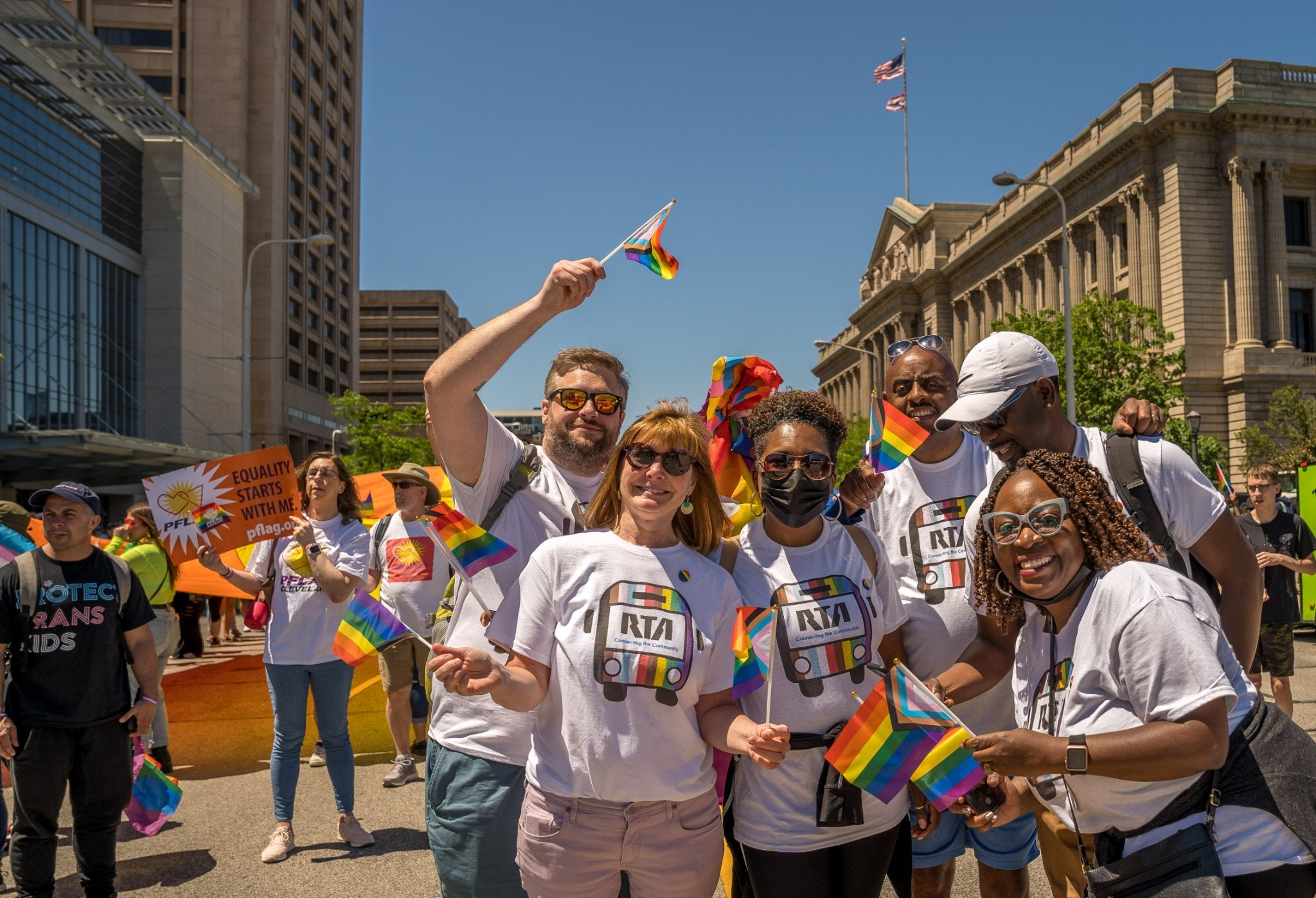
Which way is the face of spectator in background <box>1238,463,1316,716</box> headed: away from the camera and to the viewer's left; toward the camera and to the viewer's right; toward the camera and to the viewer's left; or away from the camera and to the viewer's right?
toward the camera and to the viewer's left

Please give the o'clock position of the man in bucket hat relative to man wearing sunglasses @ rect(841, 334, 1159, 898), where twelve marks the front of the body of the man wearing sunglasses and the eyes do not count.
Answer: The man in bucket hat is roughly at 4 o'clock from the man wearing sunglasses.

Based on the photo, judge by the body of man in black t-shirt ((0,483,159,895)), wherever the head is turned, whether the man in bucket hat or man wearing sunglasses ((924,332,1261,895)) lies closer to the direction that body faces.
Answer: the man wearing sunglasses

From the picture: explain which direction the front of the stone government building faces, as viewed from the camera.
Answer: facing the viewer and to the left of the viewer

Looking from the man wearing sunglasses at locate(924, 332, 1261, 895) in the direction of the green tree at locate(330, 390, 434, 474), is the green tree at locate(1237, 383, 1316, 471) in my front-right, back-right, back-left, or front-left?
front-right

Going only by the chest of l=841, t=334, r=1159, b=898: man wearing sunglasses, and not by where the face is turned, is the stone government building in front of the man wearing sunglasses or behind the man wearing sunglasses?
behind

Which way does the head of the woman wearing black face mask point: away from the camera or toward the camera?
toward the camera

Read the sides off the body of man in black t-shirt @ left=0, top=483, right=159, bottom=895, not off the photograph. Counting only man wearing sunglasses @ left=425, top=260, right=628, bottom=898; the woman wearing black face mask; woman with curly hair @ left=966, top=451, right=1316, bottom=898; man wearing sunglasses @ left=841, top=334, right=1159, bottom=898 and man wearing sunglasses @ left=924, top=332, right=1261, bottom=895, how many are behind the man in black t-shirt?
0

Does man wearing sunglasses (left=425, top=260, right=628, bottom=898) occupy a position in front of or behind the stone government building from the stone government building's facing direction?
in front

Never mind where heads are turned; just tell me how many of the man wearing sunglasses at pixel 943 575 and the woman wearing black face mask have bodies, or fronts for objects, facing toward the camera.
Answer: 2

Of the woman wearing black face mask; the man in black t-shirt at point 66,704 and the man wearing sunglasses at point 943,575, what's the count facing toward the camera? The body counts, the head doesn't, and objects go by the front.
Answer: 3

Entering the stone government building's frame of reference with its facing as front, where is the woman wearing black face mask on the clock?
The woman wearing black face mask is roughly at 11 o'clock from the stone government building.

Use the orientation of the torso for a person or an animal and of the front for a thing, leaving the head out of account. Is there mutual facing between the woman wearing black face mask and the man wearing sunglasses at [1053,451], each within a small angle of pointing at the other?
no

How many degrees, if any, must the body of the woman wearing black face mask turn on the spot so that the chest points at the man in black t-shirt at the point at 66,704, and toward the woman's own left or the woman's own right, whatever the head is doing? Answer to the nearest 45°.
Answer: approximately 90° to the woman's own right

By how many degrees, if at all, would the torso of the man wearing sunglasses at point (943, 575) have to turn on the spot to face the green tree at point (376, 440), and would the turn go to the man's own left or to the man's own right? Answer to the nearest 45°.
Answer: approximately 135° to the man's own right

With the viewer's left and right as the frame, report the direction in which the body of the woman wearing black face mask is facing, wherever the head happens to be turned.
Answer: facing the viewer

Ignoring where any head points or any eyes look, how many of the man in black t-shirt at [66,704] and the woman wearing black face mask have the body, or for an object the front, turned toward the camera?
2

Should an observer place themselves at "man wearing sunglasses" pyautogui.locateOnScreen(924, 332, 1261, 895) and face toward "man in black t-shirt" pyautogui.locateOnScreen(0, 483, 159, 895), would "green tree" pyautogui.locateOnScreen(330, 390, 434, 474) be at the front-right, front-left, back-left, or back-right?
front-right

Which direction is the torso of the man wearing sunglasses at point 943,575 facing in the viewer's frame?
toward the camera
